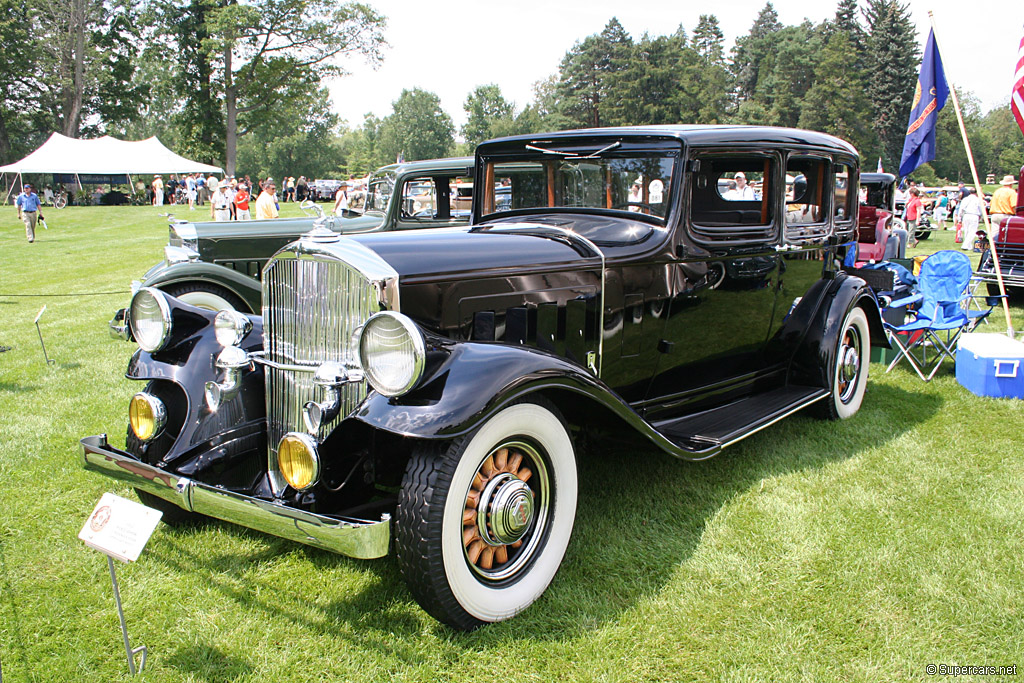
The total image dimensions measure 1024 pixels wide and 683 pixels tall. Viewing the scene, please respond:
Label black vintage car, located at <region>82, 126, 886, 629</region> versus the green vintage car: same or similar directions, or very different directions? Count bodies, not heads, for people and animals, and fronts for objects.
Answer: same or similar directions

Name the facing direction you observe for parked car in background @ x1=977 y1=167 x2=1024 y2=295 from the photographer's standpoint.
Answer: facing the viewer and to the left of the viewer

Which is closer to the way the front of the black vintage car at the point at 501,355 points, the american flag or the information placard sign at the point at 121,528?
the information placard sign

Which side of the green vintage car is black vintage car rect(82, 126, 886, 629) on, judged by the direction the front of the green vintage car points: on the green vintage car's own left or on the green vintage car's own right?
on the green vintage car's own left

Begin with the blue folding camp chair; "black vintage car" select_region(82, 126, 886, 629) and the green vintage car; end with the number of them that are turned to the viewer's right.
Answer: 0

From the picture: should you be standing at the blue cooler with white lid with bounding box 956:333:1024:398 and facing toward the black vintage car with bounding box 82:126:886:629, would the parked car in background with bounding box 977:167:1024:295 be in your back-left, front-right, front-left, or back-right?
back-right

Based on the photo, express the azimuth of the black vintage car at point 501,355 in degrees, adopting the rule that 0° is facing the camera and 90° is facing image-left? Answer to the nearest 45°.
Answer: approximately 45°

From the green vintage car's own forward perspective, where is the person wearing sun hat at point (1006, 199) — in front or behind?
behind

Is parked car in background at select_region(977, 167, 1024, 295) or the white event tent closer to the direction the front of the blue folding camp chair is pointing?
the white event tent

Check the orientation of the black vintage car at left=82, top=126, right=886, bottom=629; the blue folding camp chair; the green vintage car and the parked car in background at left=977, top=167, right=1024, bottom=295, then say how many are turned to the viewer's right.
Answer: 0
